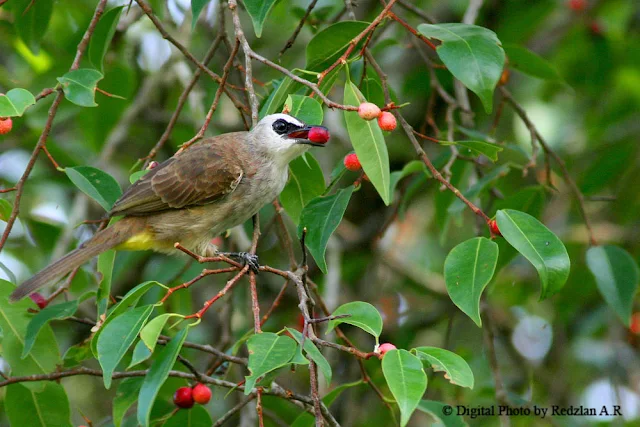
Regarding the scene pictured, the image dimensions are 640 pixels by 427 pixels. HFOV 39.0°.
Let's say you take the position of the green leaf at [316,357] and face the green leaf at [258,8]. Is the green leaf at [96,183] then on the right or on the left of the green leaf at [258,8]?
left

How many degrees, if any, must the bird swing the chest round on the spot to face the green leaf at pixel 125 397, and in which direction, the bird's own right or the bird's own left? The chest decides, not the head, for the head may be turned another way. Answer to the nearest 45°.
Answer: approximately 180°

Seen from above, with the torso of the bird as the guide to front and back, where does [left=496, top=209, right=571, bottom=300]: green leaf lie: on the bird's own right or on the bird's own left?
on the bird's own right

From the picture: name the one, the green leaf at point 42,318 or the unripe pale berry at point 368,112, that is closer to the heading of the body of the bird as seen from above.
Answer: the unripe pale berry

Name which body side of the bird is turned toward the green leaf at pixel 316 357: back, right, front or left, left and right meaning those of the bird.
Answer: front

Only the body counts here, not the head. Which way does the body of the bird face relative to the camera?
to the viewer's right

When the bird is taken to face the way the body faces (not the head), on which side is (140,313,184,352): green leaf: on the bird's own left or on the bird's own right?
on the bird's own right

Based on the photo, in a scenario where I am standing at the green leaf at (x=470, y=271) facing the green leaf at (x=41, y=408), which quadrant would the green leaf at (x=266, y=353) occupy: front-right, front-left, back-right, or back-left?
front-left

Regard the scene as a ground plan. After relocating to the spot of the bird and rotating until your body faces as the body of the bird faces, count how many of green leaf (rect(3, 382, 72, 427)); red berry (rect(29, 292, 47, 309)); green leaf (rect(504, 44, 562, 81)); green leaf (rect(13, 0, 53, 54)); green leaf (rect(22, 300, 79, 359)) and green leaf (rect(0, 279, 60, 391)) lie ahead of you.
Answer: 1
